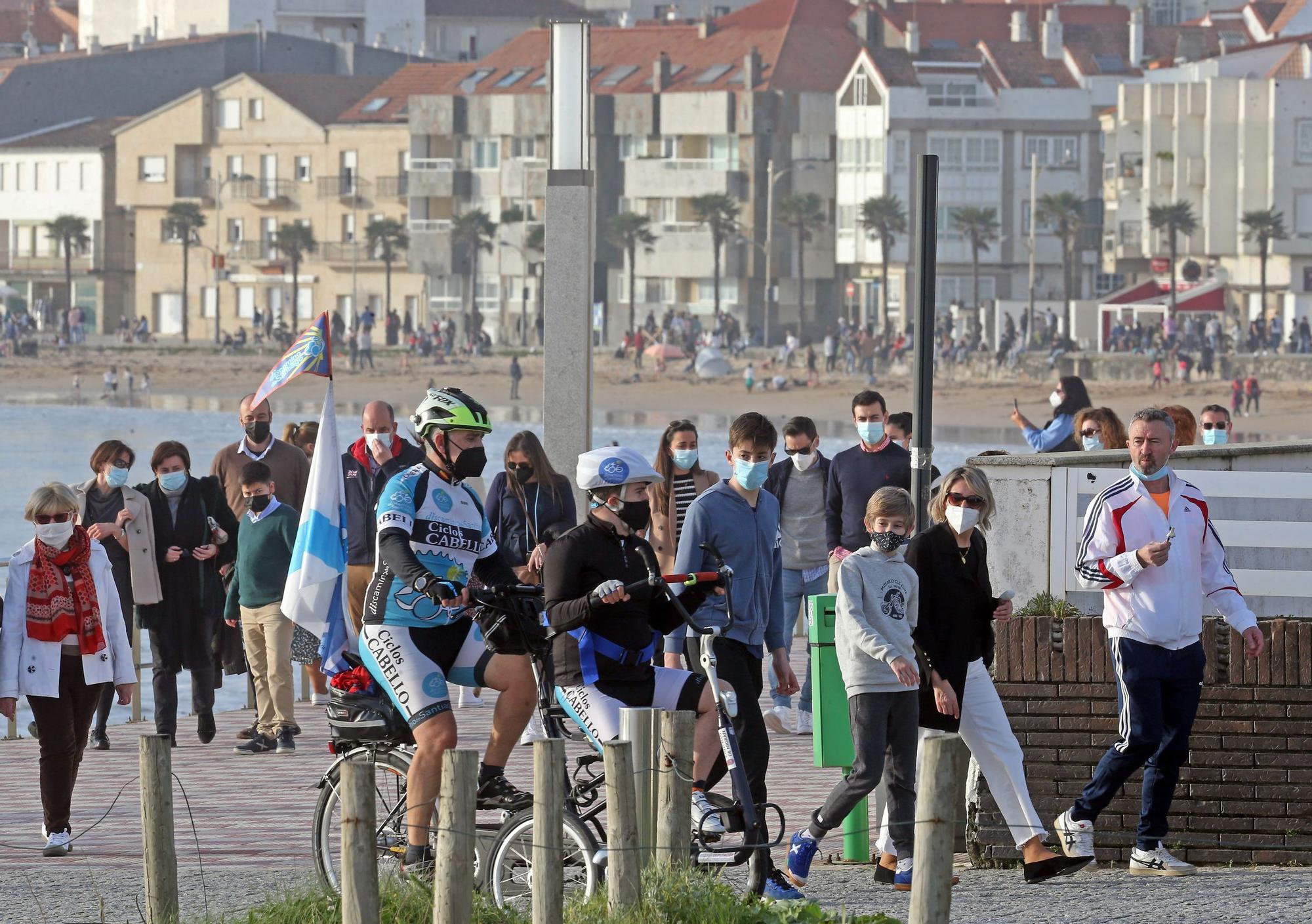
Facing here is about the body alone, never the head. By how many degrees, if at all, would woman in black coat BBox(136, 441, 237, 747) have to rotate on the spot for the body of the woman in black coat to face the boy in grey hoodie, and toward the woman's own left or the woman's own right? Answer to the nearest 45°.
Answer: approximately 45° to the woman's own left

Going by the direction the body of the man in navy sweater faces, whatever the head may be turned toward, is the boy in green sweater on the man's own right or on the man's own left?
on the man's own right

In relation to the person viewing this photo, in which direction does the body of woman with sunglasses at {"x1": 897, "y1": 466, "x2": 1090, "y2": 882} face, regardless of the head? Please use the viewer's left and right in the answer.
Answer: facing the viewer and to the right of the viewer

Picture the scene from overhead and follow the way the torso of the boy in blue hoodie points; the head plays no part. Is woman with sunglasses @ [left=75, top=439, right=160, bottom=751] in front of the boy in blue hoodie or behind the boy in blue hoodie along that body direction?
behind

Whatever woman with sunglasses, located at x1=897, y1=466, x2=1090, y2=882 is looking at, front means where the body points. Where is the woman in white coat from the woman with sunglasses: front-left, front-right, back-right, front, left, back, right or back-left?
back-right

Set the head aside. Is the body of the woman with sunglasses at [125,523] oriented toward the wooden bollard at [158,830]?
yes

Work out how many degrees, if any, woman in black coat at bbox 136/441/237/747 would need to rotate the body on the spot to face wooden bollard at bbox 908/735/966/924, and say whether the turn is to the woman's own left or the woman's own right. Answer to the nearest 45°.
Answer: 0° — they already face it

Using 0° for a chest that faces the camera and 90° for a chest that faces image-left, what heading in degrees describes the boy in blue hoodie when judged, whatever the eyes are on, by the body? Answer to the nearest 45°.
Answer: approximately 315°

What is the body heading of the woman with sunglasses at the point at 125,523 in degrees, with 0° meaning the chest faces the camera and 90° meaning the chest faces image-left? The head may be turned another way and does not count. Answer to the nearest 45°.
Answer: approximately 0°

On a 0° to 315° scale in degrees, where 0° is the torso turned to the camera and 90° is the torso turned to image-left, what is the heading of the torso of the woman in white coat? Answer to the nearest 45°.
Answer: approximately 0°

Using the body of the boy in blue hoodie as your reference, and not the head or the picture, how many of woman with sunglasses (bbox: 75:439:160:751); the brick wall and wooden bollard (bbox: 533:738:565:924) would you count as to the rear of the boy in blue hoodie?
1
